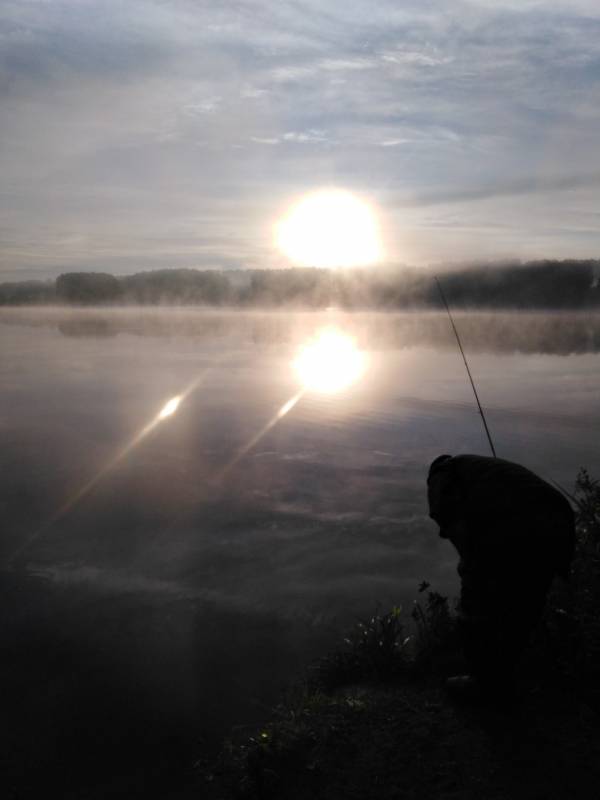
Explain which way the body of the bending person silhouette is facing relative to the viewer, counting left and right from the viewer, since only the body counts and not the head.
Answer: facing to the left of the viewer
